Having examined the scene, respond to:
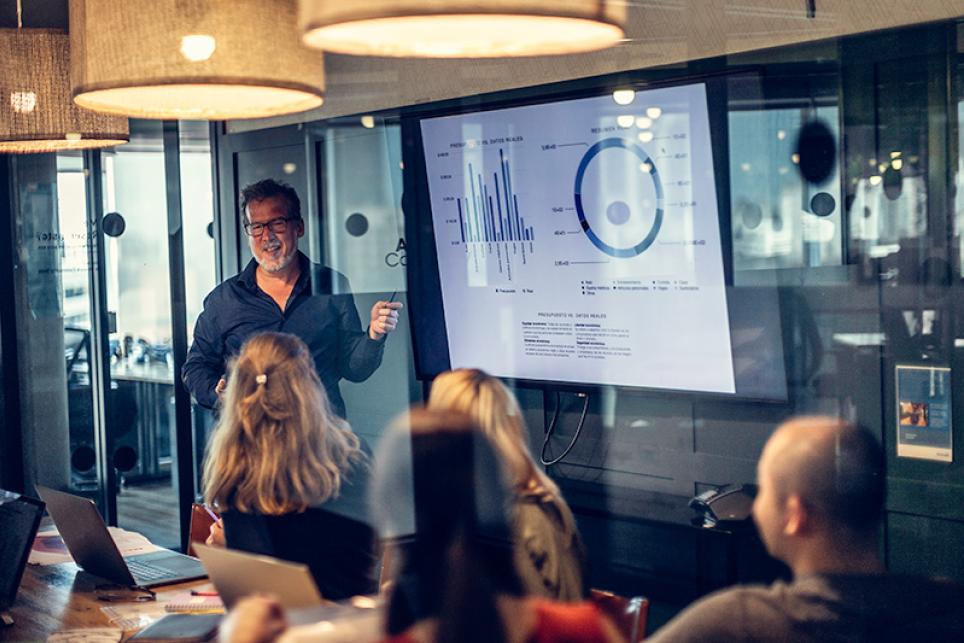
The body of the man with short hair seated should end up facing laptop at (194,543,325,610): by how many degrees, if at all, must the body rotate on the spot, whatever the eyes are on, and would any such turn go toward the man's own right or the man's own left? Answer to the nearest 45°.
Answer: approximately 90° to the man's own left

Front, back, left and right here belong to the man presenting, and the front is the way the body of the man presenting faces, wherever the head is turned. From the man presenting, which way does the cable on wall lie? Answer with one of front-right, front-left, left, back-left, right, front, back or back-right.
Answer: front-left

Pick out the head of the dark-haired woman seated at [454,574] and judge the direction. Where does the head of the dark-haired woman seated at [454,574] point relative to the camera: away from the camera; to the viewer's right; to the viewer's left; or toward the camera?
away from the camera

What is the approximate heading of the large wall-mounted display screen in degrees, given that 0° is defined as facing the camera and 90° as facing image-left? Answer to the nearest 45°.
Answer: approximately 45°

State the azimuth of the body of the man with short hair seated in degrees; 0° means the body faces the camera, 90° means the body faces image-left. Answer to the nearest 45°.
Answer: approximately 135°

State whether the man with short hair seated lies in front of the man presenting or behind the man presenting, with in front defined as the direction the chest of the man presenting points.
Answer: in front

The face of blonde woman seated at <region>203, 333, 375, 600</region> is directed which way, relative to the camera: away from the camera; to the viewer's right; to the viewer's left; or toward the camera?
away from the camera

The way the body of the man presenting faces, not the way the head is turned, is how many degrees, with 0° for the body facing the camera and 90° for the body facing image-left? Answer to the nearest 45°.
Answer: approximately 0°

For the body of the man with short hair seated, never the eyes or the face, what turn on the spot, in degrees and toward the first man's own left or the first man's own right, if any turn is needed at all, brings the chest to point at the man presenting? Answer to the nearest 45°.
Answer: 0° — they already face them

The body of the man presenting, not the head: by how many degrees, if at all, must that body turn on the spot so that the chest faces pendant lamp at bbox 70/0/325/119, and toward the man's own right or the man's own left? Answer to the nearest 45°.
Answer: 0° — they already face it

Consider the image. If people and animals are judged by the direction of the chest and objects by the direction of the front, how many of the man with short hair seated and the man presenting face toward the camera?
1

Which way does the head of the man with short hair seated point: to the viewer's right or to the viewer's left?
to the viewer's left
